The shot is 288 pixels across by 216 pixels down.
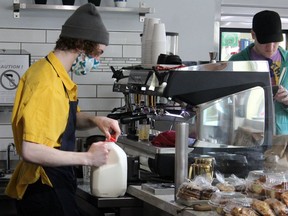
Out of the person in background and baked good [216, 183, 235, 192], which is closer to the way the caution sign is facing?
the baked good

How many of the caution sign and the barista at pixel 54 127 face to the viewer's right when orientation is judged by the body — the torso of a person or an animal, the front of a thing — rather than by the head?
1

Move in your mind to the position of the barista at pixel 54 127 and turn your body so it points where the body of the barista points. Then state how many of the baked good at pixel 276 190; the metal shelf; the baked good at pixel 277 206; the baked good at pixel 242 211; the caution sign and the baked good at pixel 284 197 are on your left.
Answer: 2

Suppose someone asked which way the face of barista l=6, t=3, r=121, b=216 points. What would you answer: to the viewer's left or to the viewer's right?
to the viewer's right

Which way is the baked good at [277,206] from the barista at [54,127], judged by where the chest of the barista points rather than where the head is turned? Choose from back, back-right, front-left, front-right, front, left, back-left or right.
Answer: front-right

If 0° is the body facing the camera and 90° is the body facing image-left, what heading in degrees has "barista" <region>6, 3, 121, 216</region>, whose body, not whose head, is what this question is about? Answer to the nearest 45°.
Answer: approximately 270°

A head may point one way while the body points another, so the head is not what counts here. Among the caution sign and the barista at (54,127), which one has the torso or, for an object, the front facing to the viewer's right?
the barista

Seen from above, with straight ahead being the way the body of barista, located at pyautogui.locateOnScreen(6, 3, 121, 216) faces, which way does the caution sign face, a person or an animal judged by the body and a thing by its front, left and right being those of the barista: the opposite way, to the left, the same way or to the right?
to the right

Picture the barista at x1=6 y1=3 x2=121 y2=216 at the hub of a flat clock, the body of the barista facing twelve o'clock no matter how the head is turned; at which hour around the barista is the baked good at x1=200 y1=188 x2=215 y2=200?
The baked good is roughly at 1 o'clock from the barista.

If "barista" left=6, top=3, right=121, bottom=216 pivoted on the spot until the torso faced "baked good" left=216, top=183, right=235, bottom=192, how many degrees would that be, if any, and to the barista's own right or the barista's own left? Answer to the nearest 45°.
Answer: approximately 45° to the barista's own right

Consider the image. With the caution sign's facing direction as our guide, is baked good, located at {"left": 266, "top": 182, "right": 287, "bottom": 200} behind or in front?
in front

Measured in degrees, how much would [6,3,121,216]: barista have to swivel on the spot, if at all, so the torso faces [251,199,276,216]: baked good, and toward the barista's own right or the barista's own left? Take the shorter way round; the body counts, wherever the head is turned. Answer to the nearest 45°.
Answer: approximately 45° to the barista's own right

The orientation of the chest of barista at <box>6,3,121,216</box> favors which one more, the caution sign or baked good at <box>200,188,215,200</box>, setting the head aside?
the baked good
